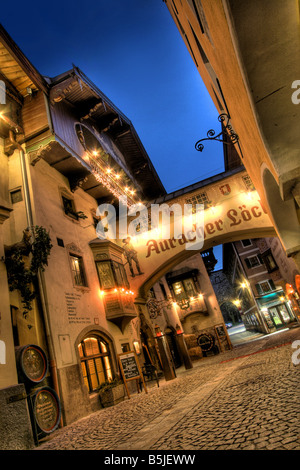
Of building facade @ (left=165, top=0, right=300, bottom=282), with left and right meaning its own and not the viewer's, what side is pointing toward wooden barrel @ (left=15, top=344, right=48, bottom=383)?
front

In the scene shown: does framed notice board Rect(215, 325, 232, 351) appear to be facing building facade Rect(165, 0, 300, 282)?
yes

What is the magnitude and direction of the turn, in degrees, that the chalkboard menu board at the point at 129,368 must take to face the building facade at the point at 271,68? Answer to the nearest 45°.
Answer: approximately 45° to its left

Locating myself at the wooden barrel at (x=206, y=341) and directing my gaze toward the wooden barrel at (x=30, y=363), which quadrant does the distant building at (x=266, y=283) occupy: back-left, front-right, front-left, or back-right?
back-left

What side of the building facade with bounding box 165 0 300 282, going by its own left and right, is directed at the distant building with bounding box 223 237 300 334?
right

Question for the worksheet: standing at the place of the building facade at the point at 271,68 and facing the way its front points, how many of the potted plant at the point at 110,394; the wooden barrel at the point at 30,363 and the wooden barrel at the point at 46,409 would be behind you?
0

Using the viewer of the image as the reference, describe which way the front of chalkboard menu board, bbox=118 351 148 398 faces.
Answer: facing the viewer and to the right of the viewer

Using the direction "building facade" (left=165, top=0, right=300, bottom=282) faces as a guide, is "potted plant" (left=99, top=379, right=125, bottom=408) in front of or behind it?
in front

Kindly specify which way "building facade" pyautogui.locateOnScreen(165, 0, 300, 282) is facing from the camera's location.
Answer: facing to the left of the viewer

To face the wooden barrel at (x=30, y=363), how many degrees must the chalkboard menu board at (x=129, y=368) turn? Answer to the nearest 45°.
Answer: approximately 90° to its right

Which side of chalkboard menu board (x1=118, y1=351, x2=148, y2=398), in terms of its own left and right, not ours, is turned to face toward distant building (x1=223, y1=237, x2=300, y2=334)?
left
